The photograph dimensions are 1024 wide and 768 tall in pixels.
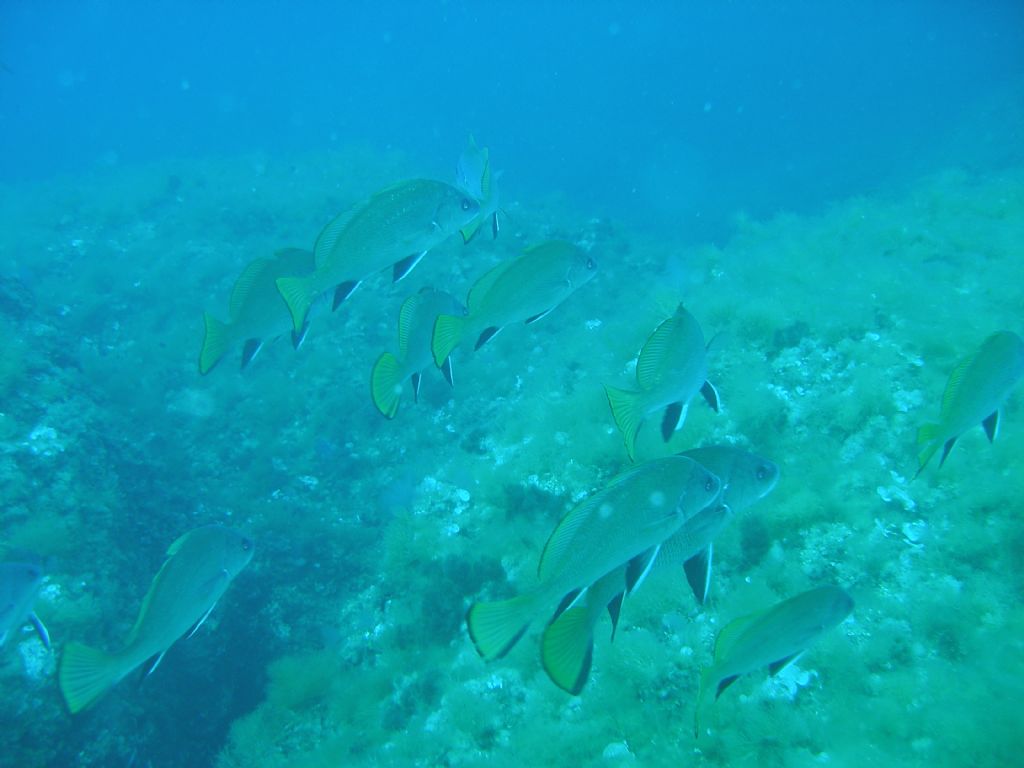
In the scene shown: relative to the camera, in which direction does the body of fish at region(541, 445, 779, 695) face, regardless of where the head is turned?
to the viewer's right

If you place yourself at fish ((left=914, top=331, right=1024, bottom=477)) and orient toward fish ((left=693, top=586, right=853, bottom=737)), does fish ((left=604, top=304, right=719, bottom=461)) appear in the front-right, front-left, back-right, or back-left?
front-right

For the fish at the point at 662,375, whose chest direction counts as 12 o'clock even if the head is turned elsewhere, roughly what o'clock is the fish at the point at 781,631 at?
the fish at the point at 781,631 is roughly at 4 o'clock from the fish at the point at 662,375.

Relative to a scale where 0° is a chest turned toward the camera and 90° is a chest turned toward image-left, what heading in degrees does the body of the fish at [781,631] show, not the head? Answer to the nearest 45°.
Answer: approximately 270°

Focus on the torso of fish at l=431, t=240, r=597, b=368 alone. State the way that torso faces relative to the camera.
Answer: to the viewer's right

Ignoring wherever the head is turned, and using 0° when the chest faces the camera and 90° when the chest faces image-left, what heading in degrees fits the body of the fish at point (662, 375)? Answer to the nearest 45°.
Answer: approximately 225°

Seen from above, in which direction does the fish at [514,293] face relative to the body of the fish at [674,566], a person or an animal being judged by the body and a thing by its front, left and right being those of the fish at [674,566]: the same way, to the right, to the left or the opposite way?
the same way

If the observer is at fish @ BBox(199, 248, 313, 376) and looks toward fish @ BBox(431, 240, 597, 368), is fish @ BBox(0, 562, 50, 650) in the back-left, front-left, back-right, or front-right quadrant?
back-right

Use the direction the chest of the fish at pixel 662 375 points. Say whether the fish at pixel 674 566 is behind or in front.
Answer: behind

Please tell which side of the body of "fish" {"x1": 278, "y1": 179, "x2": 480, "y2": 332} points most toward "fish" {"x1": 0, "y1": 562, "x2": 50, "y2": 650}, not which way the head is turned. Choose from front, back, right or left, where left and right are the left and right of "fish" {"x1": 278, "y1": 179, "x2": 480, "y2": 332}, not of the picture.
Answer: back

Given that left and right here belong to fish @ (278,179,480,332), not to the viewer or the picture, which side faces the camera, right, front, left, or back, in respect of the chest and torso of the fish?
right

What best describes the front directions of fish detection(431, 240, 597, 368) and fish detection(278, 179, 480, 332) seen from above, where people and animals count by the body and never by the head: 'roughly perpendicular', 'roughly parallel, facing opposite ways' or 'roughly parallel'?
roughly parallel

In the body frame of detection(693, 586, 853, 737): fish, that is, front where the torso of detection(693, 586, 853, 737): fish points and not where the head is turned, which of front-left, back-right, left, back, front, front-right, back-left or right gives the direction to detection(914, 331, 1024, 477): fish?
front-left

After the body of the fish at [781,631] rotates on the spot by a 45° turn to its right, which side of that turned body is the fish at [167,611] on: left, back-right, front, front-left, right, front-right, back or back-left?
back-right
